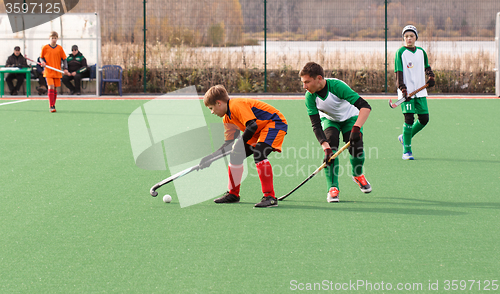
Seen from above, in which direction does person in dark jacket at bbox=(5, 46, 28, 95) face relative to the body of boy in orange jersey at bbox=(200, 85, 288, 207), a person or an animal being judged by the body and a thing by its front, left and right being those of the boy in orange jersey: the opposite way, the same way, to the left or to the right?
to the left

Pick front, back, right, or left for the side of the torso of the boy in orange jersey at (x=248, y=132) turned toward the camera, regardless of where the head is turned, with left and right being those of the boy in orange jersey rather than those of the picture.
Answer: left

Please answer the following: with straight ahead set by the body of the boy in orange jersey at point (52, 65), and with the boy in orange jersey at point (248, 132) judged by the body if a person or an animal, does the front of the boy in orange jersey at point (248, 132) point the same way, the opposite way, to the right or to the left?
to the right

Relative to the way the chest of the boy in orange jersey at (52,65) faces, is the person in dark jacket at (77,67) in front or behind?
behind

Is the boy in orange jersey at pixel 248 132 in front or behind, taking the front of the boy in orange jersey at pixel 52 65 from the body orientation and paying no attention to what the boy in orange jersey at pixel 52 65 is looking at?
in front

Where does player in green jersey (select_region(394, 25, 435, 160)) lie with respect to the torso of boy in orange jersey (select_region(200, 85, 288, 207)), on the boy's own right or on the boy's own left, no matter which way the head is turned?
on the boy's own right

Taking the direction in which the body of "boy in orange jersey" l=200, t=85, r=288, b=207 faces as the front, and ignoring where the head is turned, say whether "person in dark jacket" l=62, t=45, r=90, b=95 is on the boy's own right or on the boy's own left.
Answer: on the boy's own right

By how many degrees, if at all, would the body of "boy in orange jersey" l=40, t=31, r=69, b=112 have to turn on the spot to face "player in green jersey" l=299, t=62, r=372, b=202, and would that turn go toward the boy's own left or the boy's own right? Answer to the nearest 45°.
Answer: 0° — they already face them

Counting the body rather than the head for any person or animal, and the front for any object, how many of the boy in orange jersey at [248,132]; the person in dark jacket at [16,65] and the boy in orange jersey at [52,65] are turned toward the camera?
2

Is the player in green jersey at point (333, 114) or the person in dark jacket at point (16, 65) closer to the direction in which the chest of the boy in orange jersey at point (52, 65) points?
the player in green jersey

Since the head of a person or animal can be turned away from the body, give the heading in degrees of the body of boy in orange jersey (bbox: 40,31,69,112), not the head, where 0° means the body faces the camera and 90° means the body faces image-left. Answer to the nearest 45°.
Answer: approximately 0°

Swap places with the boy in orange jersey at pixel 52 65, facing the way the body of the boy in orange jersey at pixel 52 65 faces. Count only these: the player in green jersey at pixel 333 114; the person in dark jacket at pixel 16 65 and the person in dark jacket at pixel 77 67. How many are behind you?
2
